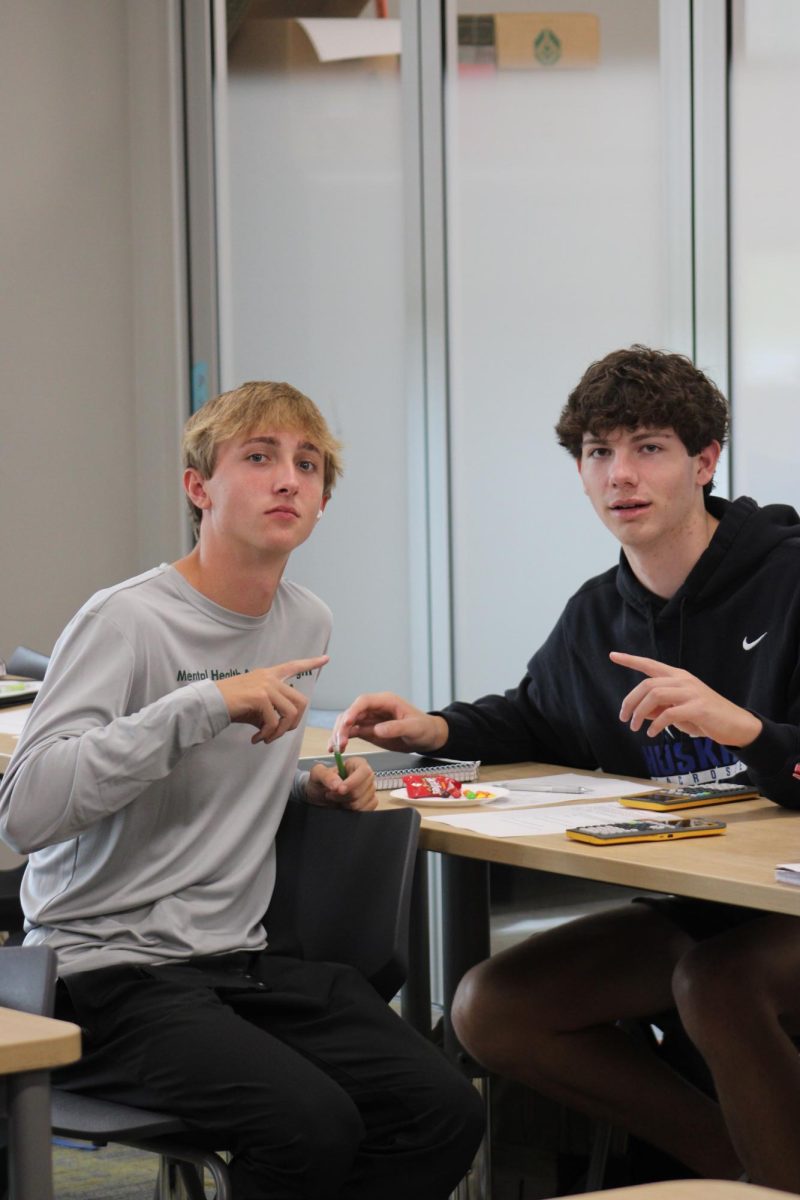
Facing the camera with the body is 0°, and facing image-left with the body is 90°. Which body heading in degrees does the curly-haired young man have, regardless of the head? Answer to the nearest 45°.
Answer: approximately 45°

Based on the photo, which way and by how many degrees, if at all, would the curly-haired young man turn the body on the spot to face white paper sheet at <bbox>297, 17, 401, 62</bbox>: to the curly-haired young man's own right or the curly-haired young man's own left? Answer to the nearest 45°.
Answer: approximately 135° to the curly-haired young man's own right

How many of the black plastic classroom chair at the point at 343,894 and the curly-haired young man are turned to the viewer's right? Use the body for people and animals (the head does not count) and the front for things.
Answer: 0

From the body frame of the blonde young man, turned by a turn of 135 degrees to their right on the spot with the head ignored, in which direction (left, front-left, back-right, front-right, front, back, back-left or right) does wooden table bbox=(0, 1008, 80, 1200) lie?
left

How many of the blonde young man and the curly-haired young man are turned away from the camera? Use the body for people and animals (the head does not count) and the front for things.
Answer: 0

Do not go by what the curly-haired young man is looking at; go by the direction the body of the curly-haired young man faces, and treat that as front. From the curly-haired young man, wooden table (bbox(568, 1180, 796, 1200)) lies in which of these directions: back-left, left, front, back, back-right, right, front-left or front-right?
front-left

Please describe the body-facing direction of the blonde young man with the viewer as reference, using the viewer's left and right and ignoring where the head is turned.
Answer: facing the viewer and to the right of the viewer

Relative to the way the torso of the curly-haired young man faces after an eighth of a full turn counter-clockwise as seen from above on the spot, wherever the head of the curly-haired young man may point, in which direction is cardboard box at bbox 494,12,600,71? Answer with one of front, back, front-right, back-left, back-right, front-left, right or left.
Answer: back
